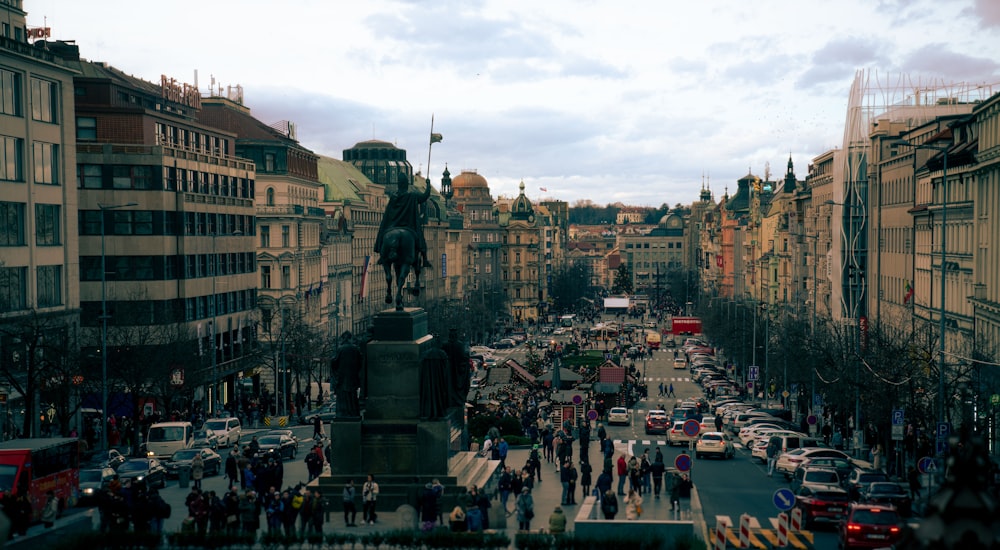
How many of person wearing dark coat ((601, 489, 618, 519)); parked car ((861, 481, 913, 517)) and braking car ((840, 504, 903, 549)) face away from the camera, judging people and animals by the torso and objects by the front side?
3

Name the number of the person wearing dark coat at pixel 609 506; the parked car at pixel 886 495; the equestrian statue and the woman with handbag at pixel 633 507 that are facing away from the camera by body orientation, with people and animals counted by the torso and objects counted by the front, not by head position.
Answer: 4

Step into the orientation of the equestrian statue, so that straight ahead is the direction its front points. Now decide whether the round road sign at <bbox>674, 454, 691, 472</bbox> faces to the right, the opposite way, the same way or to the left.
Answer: the opposite way

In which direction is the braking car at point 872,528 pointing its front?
away from the camera

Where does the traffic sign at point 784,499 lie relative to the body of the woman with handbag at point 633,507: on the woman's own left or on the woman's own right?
on the woman's own right

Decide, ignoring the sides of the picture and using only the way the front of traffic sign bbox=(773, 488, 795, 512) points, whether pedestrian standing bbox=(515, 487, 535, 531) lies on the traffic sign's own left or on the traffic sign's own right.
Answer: on the traffic sign's own right

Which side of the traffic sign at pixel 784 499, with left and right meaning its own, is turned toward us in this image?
front

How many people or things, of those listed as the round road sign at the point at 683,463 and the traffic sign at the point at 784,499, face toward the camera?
2

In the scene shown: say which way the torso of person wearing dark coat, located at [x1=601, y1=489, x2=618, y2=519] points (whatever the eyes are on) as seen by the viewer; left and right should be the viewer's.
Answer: facing away from the viewer

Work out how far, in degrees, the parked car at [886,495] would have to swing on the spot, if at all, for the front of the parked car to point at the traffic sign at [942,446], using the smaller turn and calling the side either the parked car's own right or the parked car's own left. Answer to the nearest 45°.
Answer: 0° — it already faces it

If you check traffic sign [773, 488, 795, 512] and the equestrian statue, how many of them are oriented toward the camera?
1

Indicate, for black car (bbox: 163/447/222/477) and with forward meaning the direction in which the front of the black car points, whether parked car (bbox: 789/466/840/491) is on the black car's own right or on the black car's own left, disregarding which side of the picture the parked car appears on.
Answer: on the black car's own left

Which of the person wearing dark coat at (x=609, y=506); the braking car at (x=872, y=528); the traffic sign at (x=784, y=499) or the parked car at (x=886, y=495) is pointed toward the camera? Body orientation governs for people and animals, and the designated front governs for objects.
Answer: the traffic sign
